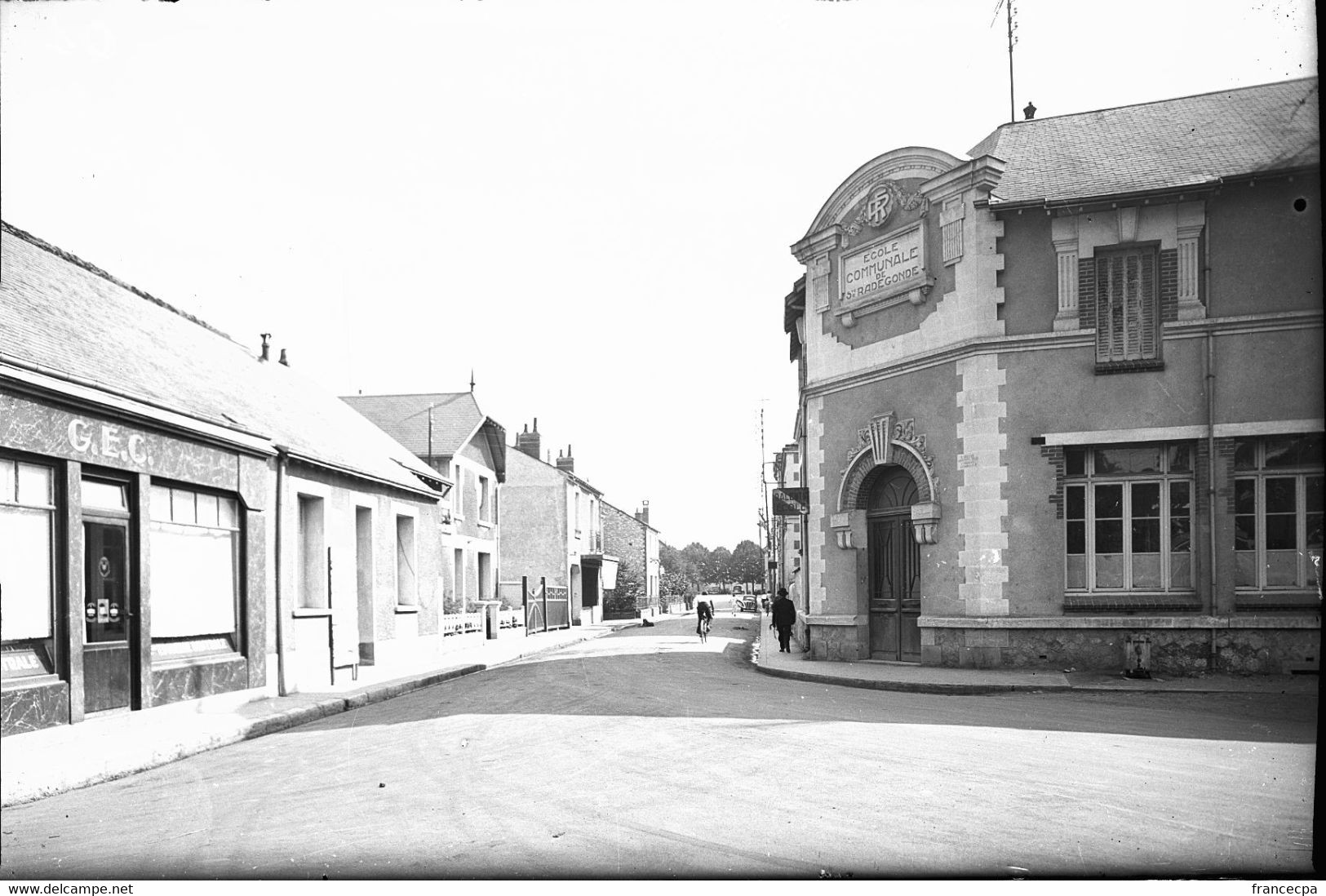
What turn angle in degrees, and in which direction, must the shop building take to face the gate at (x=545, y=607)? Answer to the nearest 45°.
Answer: approximately 135° to its left

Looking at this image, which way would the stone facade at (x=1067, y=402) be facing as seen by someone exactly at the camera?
facing the viewer and to the left of the viewer

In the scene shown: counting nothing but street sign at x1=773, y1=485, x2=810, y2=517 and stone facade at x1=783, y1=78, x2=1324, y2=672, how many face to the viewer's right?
0

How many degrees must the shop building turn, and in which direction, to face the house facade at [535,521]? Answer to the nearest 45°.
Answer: approximately 135° to its left

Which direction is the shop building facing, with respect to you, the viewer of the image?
facing the viewer and to the right of the viewer

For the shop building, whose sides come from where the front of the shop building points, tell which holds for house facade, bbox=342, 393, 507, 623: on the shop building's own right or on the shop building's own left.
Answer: on the shop building's own left

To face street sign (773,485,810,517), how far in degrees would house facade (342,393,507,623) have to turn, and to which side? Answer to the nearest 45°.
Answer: approximately 45° to its right

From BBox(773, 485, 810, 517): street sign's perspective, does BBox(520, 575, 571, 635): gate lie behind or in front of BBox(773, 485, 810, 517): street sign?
behind
